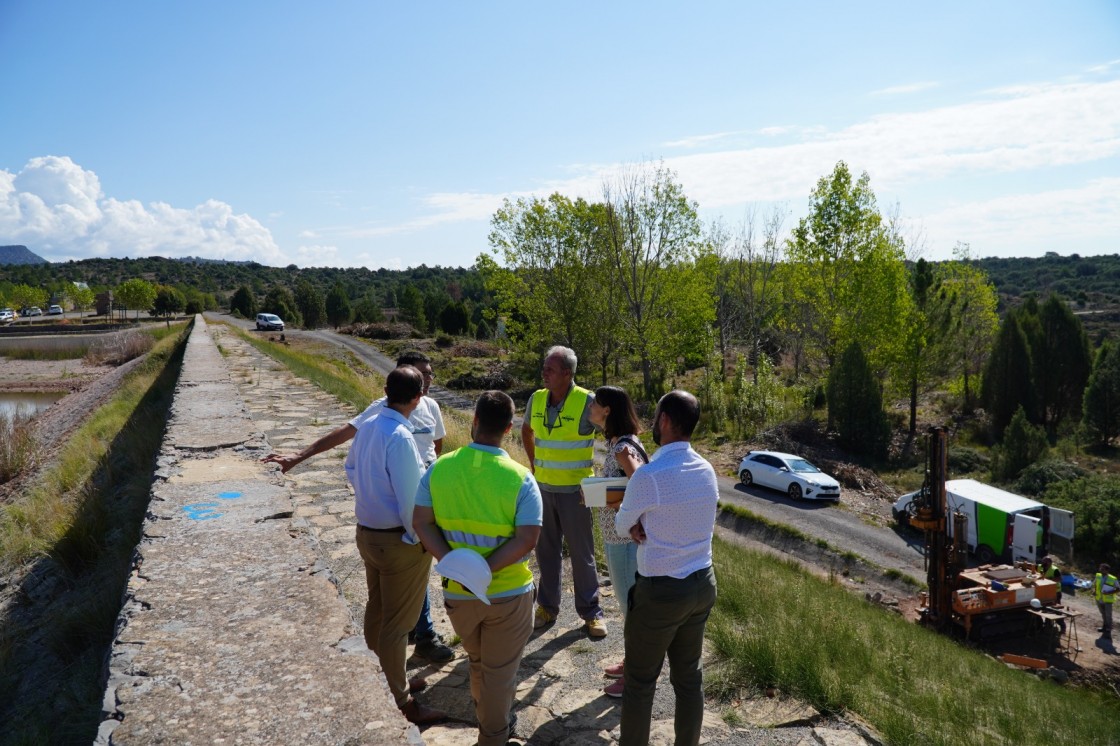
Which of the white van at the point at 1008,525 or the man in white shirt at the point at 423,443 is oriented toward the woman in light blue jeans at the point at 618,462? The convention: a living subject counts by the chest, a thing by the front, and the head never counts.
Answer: the man in white shirt

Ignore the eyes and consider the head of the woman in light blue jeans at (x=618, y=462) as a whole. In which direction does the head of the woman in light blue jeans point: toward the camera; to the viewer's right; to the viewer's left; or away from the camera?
to the viewer's left

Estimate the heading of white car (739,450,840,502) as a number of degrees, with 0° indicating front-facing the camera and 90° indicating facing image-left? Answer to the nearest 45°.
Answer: approximately 315°

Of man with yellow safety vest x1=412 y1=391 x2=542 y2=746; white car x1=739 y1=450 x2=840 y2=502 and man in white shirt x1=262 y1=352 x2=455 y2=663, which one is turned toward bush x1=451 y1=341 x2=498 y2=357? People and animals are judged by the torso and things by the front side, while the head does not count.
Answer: the man with yellow safety vest

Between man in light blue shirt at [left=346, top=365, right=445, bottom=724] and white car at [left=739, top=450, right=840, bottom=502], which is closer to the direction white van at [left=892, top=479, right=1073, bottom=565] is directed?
the white car

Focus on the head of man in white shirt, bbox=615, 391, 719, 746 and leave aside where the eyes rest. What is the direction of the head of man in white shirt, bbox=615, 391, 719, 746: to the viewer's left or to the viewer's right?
to the viewer's left

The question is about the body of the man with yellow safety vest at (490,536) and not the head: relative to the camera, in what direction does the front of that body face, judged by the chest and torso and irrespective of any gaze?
away from the camera

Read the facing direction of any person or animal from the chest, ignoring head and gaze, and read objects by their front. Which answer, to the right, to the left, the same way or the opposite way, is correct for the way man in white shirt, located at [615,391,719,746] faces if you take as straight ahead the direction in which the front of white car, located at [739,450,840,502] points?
the opposite way

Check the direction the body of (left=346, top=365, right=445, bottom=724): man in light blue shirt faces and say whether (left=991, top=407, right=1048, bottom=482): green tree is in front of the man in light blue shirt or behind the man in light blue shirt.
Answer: in front

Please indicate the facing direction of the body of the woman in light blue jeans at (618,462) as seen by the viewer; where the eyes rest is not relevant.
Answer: to the viewer's left

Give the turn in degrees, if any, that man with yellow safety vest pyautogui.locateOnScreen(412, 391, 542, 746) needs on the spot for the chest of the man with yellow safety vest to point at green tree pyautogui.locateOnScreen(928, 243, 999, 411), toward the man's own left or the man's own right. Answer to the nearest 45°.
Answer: approximately 45° to the man's own right

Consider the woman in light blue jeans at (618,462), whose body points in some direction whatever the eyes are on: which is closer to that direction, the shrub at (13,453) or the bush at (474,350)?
the shrub

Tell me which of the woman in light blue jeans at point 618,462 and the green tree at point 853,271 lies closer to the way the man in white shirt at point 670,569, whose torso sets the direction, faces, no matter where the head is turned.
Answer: the woman in light blue jeans

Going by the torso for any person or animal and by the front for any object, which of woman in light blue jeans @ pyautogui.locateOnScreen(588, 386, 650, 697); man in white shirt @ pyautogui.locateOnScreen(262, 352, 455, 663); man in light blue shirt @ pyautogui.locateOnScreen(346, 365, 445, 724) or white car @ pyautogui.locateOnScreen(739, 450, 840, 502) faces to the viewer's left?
the woman in light blue jeans

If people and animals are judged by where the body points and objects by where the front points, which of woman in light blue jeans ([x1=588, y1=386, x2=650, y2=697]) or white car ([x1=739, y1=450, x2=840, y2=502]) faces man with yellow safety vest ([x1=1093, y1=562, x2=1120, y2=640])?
the white car

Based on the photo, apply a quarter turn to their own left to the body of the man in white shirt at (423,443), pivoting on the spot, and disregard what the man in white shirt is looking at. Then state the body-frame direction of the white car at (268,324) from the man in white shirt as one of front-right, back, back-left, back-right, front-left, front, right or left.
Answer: front-left
